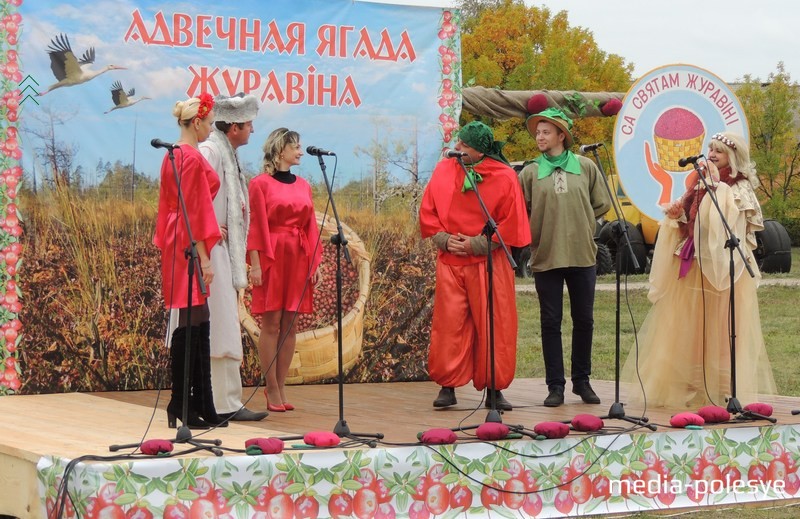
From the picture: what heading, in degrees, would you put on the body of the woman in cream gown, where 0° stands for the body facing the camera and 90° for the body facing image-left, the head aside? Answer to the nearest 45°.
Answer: approximately 45°

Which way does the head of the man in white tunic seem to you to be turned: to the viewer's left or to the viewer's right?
to the viewer's right

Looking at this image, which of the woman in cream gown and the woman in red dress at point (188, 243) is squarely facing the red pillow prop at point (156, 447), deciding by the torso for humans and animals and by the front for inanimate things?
the woman in cream gown

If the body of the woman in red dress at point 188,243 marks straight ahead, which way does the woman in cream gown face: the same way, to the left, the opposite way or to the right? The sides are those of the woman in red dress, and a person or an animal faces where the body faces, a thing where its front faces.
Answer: the opposite way

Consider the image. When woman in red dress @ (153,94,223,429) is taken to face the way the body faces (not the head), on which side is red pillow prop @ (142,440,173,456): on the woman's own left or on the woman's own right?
on the woman's own right

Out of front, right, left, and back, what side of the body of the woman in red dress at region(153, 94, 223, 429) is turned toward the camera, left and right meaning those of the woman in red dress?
right

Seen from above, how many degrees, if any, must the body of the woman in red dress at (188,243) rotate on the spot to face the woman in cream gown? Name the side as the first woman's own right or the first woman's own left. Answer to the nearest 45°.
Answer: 0° — they already face them
